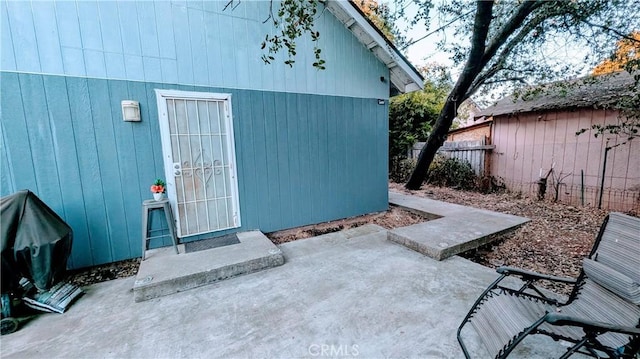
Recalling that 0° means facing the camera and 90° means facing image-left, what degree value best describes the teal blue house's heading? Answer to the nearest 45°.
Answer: approximately 315°

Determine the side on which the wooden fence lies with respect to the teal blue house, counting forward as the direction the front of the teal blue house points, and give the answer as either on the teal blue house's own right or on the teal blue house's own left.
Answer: on the teal blue house's own left

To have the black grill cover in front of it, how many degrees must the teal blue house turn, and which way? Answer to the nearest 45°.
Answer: approximately 90° to its right

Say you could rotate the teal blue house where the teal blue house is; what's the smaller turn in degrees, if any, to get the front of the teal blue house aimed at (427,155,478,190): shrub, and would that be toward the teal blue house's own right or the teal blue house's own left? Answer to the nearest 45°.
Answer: approximately 45° to the teal blue house's own left

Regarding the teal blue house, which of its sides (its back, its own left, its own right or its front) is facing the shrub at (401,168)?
left

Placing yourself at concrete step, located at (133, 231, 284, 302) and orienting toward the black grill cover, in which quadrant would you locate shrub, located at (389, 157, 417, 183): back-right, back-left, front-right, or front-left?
back-right
